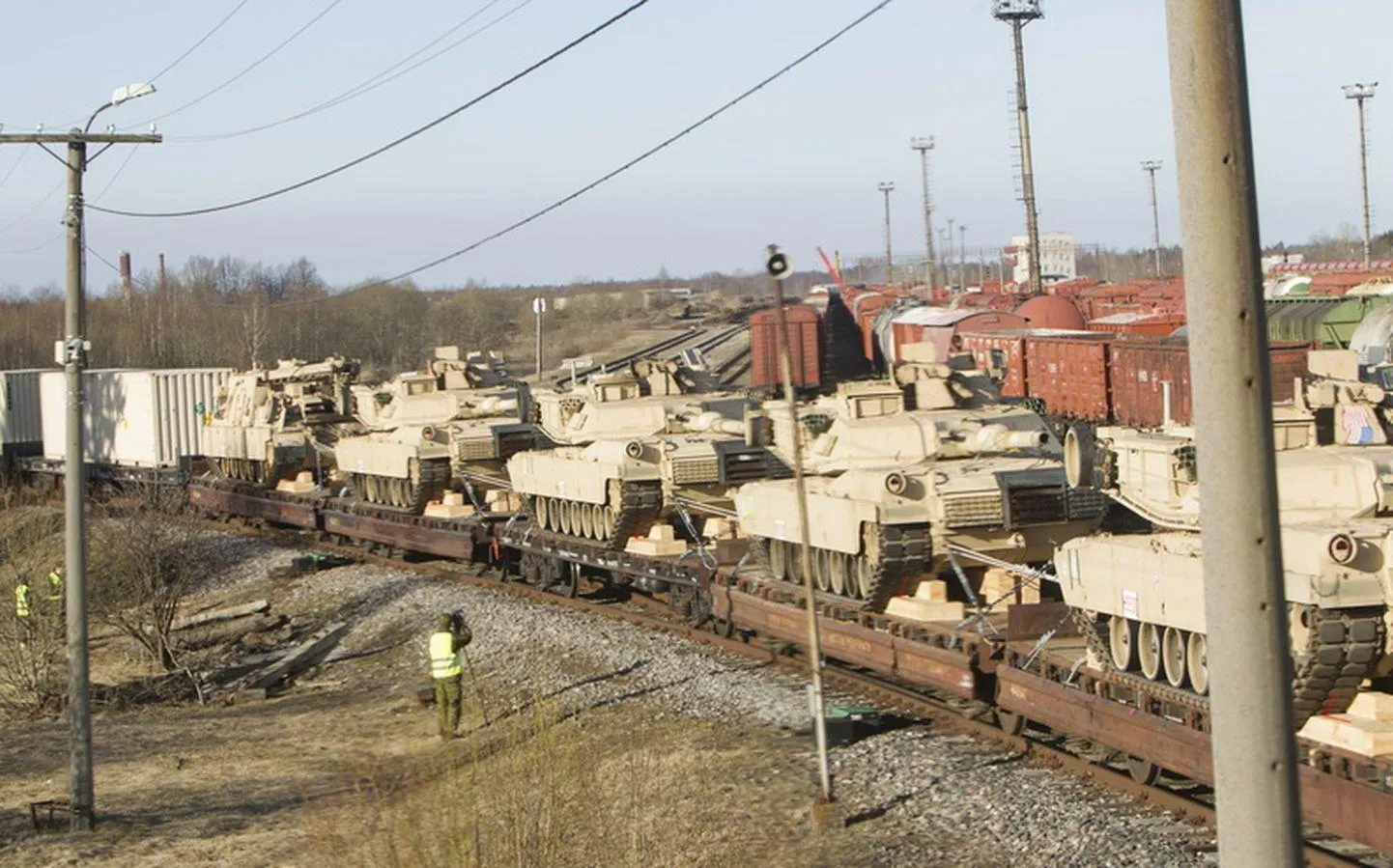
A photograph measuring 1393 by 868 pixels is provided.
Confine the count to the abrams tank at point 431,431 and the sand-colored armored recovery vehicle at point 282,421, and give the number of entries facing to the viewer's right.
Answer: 0

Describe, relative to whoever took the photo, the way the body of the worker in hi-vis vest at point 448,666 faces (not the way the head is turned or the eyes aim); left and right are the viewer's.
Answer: facing away from the viewer and to the right of the viewer

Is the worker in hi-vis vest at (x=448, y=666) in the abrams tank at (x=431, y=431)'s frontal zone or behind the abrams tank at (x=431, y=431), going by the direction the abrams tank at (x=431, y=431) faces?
behind

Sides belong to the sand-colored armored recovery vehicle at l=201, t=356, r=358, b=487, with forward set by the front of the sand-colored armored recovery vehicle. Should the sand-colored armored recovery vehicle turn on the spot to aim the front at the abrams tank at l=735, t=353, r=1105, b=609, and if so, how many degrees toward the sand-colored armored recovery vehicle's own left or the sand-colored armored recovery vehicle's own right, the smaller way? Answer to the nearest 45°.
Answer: approximately 135° to the sand-colored armored recovery vehicle's own left

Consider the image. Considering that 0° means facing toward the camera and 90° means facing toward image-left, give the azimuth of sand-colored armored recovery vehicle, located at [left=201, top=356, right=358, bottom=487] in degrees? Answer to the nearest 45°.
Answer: approximately 135°

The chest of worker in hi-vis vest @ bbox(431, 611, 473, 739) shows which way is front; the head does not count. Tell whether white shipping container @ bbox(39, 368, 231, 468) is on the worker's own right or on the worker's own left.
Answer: on the worker's own left

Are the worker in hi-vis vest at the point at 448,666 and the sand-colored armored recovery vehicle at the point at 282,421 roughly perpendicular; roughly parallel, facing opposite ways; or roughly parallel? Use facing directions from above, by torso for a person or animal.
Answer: roughly perpendicular

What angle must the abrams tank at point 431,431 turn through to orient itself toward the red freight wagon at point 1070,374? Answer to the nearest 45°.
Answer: approximately 90° to its right

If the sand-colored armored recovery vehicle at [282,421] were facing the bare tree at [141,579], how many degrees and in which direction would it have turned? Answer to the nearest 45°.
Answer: approximately 135° to its left

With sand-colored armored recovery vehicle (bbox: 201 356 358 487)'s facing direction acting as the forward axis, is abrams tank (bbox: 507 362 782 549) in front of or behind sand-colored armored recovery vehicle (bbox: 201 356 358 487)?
behind

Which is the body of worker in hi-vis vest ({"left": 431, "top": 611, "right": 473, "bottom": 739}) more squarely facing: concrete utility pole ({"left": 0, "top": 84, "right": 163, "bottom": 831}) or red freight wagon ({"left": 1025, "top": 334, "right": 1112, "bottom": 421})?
the red freight wagon

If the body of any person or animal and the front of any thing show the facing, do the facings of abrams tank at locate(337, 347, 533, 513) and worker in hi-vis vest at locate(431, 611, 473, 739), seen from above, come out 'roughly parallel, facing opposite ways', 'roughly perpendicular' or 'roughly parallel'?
roughly perpendicular

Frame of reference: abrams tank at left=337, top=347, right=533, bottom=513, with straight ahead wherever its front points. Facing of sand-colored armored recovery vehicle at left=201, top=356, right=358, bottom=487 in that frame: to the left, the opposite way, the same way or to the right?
the same way

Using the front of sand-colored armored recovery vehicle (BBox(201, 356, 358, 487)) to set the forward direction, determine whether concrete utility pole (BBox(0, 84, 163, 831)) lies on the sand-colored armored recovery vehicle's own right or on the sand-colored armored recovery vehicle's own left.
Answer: on the sand-colored armored recovery vehicle's own left

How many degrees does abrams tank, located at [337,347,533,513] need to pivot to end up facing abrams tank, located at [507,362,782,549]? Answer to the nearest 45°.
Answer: approximately 135° to its left

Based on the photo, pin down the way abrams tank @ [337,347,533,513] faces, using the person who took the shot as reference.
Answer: facing away from the viewer and to the left of the viewer
